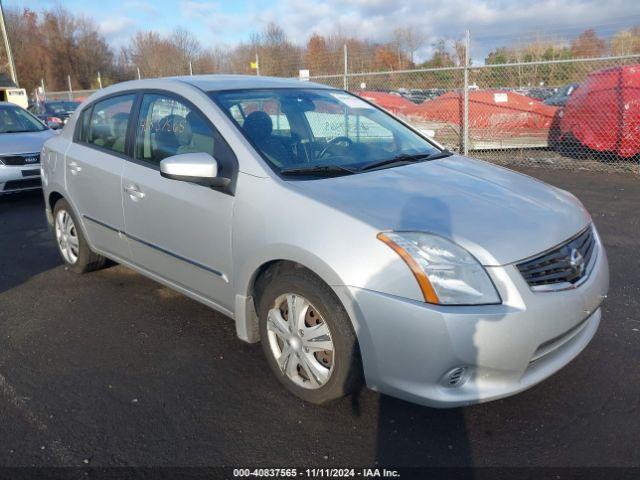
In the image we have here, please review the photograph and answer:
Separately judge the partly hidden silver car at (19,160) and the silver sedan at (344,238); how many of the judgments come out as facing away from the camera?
0

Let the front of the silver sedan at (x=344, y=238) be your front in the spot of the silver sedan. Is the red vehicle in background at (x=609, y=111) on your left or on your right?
on your left

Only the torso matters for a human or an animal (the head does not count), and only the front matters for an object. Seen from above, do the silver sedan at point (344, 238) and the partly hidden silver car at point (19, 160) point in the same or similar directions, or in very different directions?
same or similar directions

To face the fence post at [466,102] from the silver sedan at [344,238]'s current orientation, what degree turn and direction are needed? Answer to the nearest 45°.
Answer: approximately 135° to its left

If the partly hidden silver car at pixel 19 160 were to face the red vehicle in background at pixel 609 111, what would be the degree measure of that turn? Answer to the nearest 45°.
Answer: approximately 45° to its left

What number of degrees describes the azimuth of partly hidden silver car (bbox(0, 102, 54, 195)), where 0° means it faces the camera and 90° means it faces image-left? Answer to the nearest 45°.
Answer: approximately 315°

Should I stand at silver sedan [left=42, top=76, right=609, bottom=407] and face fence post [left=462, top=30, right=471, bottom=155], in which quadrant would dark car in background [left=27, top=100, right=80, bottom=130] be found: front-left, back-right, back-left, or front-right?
front-left

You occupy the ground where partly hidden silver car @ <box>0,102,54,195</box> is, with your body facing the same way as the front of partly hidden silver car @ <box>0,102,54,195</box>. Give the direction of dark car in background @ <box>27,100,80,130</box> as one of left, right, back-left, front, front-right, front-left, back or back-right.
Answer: back-left

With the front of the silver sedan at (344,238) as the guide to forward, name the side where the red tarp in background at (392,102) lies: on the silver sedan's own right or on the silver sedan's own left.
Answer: on the silver sedan's own left

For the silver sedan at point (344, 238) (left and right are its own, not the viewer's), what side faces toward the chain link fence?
left
